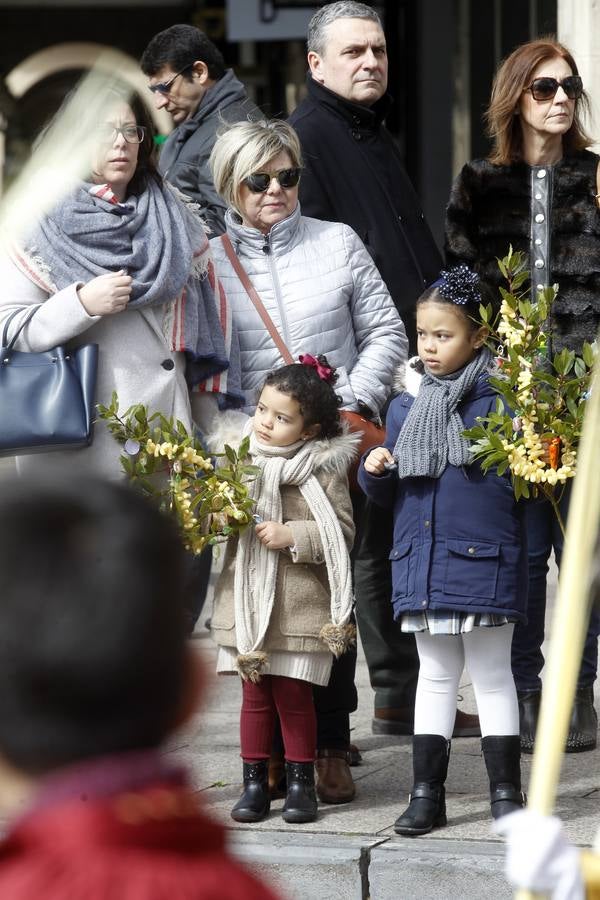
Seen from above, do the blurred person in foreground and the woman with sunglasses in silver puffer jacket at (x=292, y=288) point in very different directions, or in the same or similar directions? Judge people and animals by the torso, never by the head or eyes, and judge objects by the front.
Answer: very different directions

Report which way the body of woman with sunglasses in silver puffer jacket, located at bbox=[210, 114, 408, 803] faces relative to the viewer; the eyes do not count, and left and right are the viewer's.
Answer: facing the viewer

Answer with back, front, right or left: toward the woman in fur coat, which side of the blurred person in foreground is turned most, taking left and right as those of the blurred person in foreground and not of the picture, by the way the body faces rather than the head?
front

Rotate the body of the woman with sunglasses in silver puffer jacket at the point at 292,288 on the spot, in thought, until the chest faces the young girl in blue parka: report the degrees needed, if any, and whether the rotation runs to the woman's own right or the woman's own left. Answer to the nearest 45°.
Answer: approximately 45° to the woman's own left

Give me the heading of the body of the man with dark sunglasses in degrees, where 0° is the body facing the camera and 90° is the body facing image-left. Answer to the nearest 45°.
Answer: approximately 90°

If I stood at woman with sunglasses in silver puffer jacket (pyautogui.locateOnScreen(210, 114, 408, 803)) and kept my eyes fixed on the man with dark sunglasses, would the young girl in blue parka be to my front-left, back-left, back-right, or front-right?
back-right

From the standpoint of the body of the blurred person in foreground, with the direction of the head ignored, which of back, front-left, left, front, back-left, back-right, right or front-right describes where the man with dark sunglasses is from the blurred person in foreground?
front

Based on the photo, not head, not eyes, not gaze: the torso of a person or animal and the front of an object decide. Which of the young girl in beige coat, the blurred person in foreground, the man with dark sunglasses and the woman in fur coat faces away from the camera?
the blurred person in foreground
